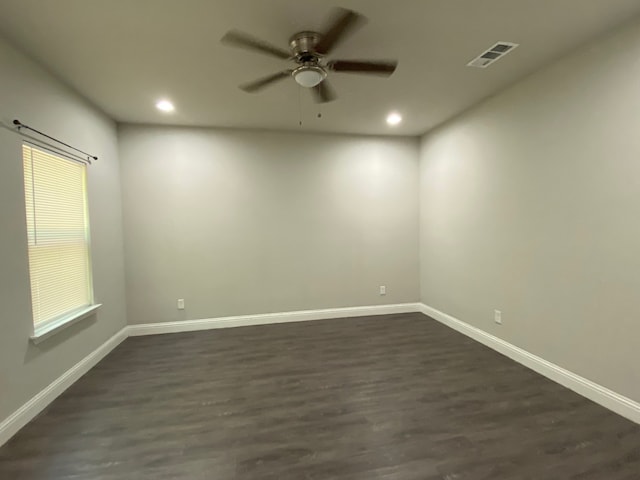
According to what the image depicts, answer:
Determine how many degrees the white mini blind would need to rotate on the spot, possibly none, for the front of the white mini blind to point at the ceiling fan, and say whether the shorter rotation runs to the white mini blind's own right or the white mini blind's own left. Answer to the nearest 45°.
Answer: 0° — it already faces it

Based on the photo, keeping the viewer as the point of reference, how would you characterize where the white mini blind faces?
facing the viewer and to the right of the viewer
